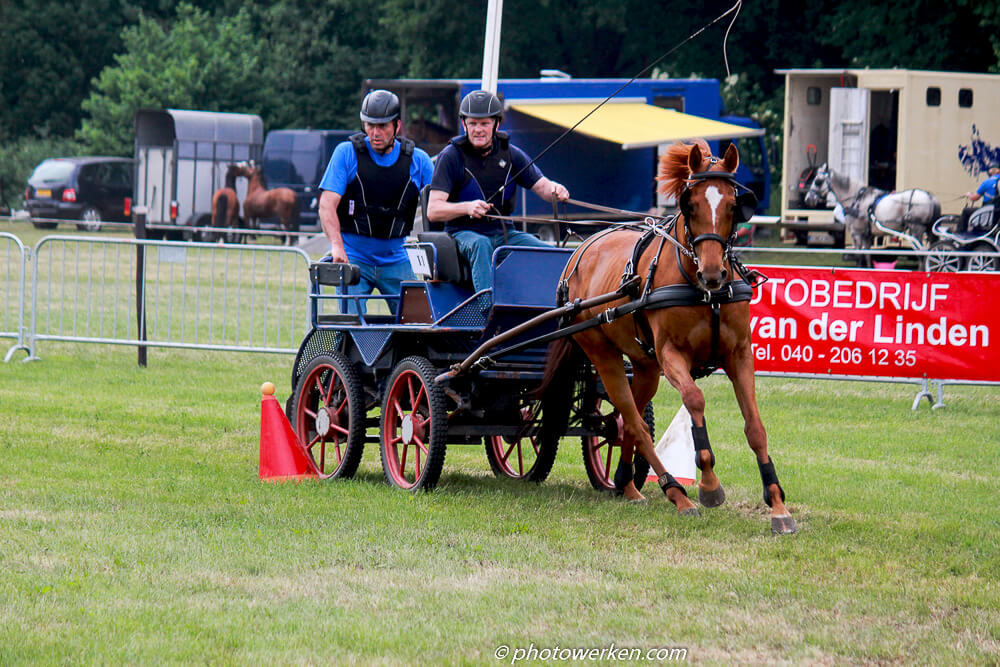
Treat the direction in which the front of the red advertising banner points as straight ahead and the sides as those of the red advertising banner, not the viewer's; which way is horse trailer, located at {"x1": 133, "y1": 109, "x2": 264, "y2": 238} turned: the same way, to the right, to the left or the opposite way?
the opposite way

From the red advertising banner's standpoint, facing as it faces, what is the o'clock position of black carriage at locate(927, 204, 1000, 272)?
The black carriage is roughly at 6 o'clock from the red advertising banner.

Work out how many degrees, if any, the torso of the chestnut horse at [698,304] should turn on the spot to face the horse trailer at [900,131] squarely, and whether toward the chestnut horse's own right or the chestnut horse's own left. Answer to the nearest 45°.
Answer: approximately 135° to the chestnut horse's own left

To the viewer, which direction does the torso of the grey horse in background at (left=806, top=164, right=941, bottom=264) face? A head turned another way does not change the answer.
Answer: to the viewer's left

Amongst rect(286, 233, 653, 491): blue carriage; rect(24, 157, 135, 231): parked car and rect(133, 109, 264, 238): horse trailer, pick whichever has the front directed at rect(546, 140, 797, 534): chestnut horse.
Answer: the blue carriage

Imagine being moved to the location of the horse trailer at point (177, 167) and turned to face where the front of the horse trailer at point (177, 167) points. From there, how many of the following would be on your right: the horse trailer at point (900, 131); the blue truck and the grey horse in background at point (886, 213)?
3

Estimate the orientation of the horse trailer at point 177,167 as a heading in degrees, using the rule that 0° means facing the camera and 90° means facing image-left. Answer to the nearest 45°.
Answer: approximately 225°
